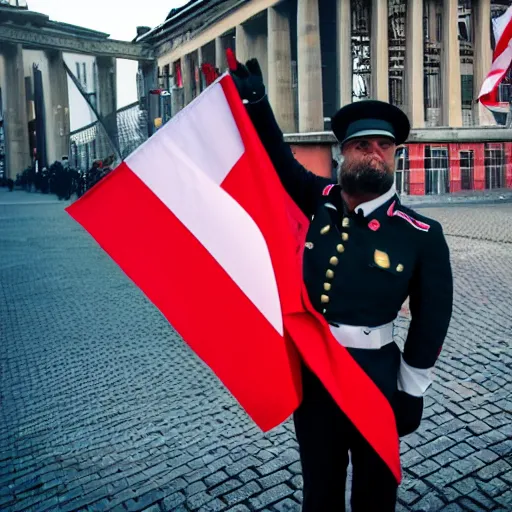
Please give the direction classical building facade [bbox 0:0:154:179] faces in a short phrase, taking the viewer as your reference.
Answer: facing the viewer and to the right of the viewer

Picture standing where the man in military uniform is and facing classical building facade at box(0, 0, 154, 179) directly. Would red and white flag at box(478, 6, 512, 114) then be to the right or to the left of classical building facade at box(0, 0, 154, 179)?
right

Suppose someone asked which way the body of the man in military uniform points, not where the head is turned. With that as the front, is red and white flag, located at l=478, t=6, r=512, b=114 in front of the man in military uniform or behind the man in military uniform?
behind

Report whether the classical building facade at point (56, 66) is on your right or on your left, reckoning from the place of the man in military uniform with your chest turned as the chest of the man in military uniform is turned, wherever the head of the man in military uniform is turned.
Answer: on your right

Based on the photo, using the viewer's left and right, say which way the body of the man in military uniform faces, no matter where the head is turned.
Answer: facing the viewer and to the left of the viewer

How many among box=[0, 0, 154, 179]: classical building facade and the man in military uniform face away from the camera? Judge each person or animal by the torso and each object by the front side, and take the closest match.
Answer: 0

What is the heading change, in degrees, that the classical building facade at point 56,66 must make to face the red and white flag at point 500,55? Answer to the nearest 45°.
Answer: approximately 45° to its left

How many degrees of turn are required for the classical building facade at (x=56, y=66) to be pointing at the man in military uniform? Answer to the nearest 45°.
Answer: approximately 45° to its right
